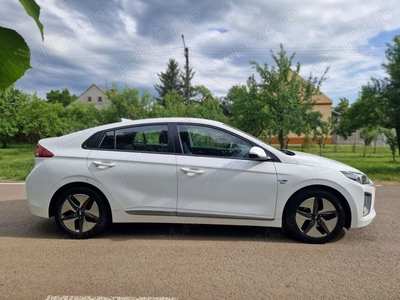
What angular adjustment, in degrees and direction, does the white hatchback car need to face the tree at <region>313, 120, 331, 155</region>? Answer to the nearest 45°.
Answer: approximately 45° to its left

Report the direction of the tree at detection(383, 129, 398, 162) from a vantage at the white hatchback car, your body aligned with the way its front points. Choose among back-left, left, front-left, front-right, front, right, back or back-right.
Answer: front-left

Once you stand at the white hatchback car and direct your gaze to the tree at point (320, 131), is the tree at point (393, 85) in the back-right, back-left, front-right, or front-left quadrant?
front-right

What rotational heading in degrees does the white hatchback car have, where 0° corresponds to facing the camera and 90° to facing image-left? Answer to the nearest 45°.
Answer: approximately 270°

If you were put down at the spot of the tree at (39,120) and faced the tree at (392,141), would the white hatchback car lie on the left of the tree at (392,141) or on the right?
right

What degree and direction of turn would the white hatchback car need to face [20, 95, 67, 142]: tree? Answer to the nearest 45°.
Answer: approximately 135° to its left

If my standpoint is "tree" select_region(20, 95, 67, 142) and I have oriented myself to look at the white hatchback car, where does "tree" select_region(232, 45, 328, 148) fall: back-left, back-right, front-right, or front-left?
front-left

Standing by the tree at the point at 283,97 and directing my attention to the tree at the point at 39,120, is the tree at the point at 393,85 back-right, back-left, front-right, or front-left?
back-right

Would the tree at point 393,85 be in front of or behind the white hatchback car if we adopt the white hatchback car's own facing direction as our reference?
in front

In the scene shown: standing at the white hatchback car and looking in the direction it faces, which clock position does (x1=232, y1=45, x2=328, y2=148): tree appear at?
The tree is roughly at 10 o'clock from the white hatchback car.
